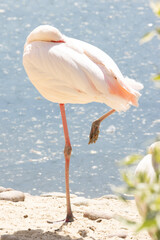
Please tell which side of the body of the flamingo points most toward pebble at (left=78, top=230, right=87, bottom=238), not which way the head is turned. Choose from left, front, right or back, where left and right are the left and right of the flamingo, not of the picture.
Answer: left

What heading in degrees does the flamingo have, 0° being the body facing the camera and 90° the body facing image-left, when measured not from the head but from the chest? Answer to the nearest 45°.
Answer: approximately 90°
